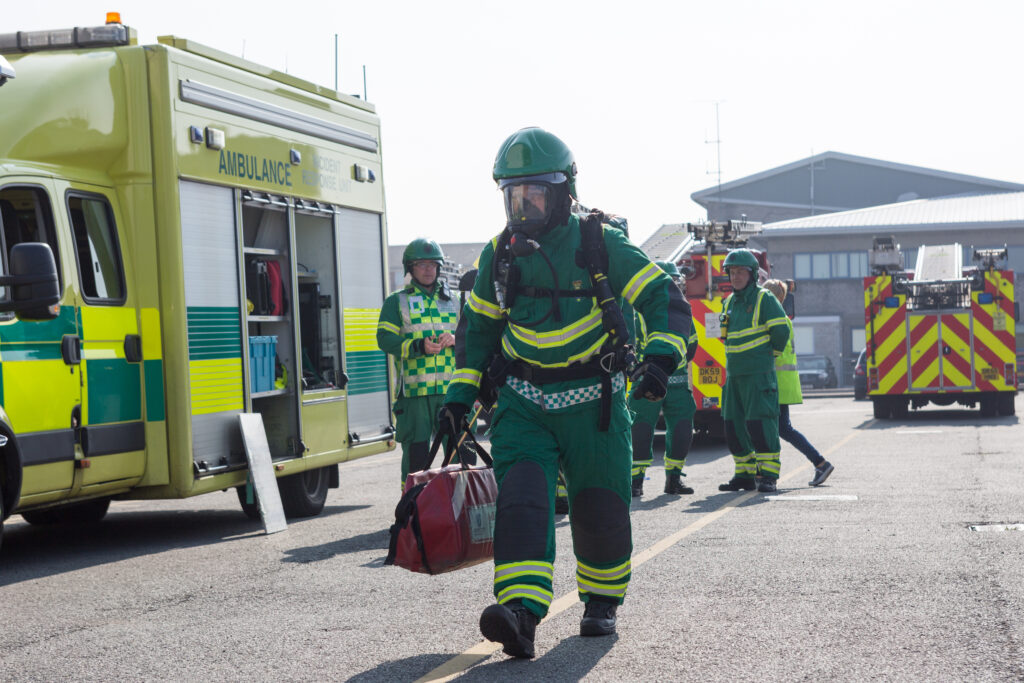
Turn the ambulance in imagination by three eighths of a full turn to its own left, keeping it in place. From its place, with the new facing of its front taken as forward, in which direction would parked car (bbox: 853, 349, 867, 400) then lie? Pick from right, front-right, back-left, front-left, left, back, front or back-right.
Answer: front-left

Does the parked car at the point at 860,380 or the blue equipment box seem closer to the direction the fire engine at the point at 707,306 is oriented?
the parked car

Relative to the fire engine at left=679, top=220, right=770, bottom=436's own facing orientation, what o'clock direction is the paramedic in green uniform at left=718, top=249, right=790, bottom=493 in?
The paramedic in green uniform is roughly at 6 o'clock from the fire engine.

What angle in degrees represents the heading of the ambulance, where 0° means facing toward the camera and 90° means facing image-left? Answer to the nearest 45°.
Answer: approximately 45°

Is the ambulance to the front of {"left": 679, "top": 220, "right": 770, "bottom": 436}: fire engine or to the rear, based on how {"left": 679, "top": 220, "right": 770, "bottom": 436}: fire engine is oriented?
to the rear

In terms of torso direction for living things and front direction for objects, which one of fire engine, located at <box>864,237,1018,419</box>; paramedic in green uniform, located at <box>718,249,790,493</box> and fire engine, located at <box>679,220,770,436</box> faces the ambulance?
the paramedic in green uniform

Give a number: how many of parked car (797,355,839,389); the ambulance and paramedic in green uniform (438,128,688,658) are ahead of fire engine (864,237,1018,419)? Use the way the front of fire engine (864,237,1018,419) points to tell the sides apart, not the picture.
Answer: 1

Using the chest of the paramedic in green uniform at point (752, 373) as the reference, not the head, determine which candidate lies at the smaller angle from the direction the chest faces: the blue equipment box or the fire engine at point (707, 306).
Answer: the blue equipment box

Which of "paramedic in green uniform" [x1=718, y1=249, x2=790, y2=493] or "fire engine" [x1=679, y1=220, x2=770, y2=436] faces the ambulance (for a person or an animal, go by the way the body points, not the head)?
the paramedic in green uniform

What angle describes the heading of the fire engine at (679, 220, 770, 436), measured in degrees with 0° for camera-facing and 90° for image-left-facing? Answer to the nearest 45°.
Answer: approximately 180°

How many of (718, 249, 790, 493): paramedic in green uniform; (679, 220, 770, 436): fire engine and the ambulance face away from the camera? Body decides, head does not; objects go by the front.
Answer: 1

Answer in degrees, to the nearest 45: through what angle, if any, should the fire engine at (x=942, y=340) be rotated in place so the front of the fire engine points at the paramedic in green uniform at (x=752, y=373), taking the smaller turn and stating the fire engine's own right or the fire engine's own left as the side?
approximately 180°

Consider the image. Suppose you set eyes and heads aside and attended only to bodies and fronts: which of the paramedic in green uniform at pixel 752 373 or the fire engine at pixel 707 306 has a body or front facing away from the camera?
the fire engine

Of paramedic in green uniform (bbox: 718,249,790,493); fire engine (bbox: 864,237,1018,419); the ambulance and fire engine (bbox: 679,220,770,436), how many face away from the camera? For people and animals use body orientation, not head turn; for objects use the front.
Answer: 2

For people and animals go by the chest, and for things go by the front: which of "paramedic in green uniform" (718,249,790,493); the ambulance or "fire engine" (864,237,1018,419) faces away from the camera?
the fire engine

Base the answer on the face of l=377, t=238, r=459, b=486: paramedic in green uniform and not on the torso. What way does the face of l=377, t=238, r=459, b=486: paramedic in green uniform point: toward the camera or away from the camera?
toward the camera

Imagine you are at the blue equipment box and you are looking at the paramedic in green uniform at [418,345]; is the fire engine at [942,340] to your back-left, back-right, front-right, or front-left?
front-left
